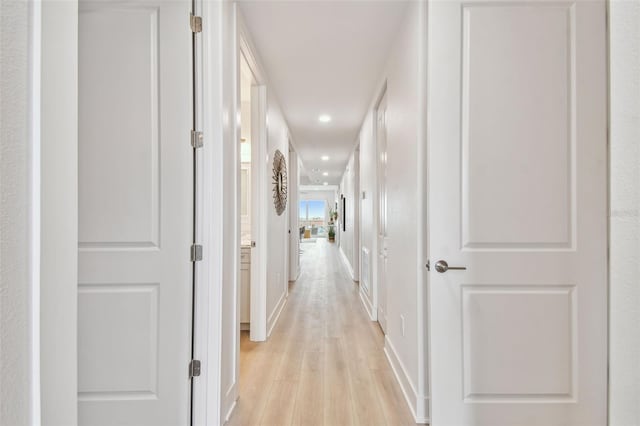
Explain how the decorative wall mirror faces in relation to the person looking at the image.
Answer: facing to the right of the viewer

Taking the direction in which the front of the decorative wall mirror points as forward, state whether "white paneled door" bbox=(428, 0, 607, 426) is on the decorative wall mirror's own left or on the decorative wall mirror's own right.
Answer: on the decorative wall mirror's own right

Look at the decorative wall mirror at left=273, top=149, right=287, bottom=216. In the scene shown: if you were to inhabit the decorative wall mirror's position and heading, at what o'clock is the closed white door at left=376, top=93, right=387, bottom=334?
The closed white door is roughly at 1 o'clock from the decorative wall mirror.

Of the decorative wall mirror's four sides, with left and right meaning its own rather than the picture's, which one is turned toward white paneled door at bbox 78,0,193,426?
right
